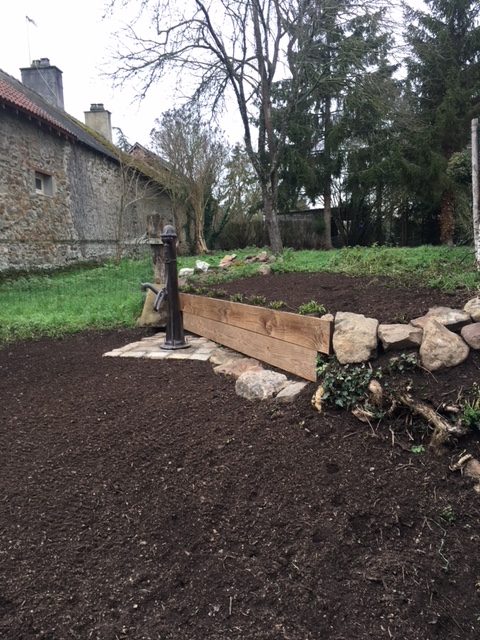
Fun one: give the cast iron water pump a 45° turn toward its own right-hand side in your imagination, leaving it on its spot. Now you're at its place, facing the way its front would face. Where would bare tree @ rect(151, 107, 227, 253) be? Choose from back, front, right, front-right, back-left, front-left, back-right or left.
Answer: front-right

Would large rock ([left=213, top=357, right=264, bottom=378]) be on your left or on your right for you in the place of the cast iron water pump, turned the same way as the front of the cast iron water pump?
on your left

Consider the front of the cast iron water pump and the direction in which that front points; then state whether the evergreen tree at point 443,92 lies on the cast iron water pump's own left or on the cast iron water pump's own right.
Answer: on the cast iron water pump's own right

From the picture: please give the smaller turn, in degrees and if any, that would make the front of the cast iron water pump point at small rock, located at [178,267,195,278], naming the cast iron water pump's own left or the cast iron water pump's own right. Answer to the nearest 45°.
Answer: approximately 90° to the cast iron water pump's own right

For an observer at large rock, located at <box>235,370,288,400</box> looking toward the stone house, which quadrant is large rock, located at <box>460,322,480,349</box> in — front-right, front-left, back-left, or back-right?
back-right

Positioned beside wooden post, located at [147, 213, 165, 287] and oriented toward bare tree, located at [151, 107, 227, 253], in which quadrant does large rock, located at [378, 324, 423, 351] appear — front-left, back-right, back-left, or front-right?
back-right

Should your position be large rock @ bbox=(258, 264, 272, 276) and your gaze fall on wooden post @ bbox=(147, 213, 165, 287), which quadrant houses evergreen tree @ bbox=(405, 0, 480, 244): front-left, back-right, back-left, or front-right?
back-right

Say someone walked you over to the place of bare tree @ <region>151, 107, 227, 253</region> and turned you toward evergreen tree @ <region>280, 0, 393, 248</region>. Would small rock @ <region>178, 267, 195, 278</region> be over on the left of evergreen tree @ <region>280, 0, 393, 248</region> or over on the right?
right

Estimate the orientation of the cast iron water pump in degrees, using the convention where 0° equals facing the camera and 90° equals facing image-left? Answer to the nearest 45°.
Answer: approximately 90°
